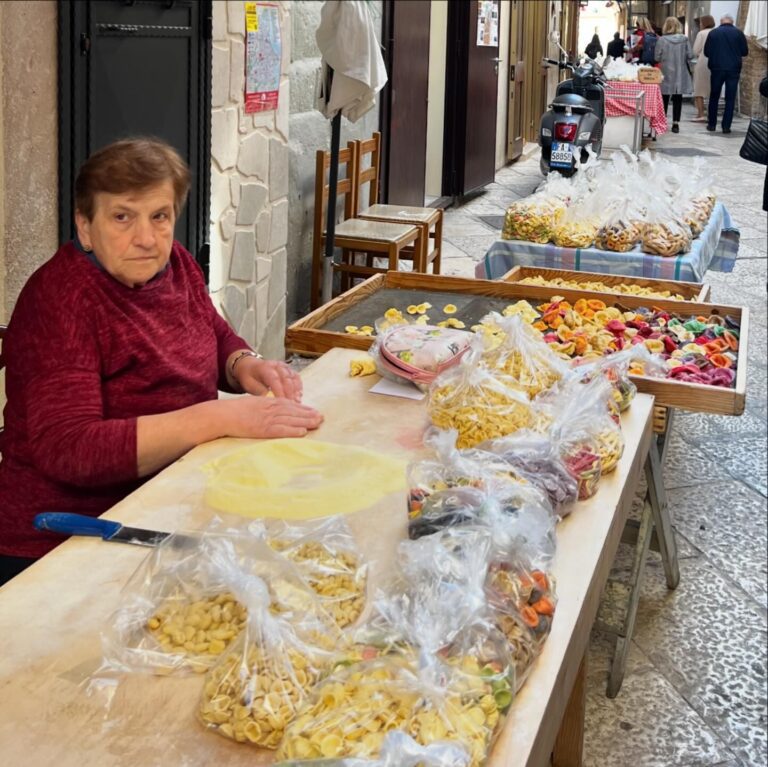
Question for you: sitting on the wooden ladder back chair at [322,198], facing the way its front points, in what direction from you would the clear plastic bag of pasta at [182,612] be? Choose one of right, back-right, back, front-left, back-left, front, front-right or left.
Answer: front-right

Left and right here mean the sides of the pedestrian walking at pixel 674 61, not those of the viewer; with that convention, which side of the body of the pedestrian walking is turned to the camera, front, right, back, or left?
back

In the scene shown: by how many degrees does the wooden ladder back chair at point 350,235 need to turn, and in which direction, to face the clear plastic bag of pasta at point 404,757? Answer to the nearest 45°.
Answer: approximately 45° to its right

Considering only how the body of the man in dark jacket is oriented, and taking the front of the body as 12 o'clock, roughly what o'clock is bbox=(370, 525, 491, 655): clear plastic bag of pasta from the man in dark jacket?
The clear plastic bag of pasta is roughly at 6 o'clock from the man in dark jacket.

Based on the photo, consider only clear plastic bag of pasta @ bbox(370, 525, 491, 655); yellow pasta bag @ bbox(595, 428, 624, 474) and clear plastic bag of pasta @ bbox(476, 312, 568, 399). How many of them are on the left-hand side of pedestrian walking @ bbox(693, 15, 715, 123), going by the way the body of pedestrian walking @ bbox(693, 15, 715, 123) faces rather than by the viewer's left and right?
3

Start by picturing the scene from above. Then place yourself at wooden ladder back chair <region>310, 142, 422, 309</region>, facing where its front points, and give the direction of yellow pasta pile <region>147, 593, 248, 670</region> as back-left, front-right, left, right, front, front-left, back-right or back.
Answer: front-right

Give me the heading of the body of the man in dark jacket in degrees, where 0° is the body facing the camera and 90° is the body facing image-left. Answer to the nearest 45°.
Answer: approximately 180°

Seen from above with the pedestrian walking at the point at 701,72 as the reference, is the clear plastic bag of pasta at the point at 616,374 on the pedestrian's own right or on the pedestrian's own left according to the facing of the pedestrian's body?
on the pedestrian's own left

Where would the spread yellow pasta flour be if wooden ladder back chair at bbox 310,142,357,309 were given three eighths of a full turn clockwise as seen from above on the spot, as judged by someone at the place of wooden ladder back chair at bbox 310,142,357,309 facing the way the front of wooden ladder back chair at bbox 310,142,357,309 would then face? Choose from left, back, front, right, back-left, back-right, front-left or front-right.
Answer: left
